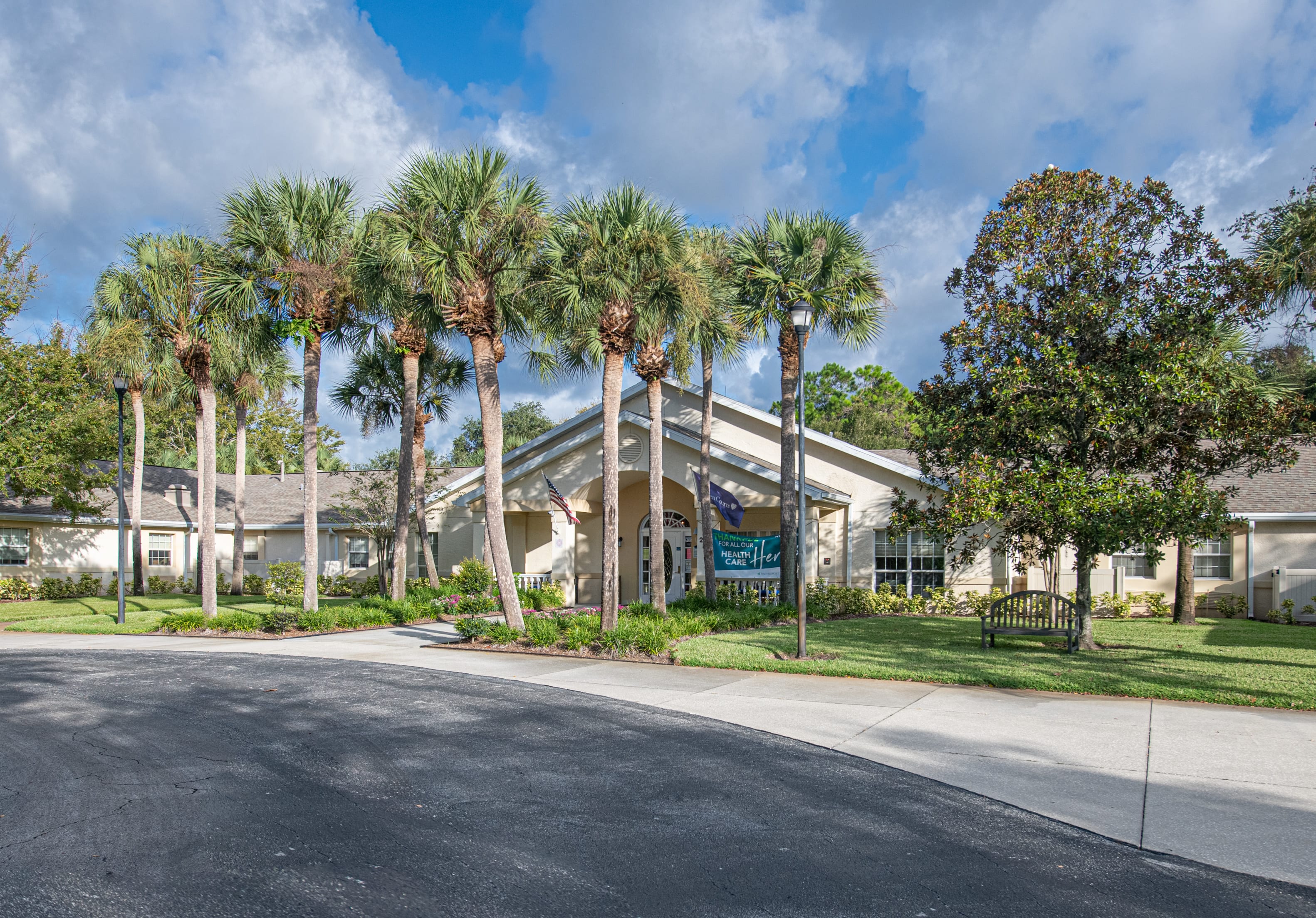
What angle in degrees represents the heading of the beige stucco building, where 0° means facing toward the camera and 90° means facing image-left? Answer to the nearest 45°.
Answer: approximately 0°

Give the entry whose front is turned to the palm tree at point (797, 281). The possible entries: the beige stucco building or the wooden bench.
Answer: the beige stucco building

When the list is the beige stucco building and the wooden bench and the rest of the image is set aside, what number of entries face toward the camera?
2

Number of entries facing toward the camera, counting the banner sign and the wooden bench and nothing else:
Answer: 2

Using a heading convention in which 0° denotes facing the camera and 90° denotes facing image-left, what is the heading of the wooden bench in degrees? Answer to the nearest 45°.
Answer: approximately 0°
